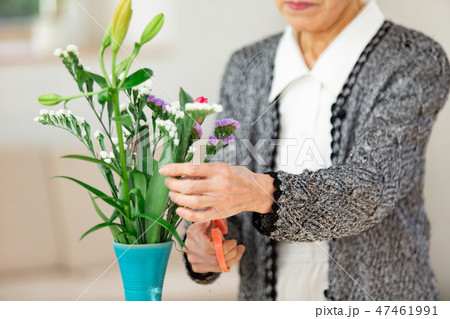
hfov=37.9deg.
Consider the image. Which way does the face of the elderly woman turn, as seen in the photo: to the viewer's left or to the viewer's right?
to the viewer's left

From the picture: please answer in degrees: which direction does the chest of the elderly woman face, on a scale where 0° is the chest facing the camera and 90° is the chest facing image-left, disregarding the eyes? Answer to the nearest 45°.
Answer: approximately 45°
